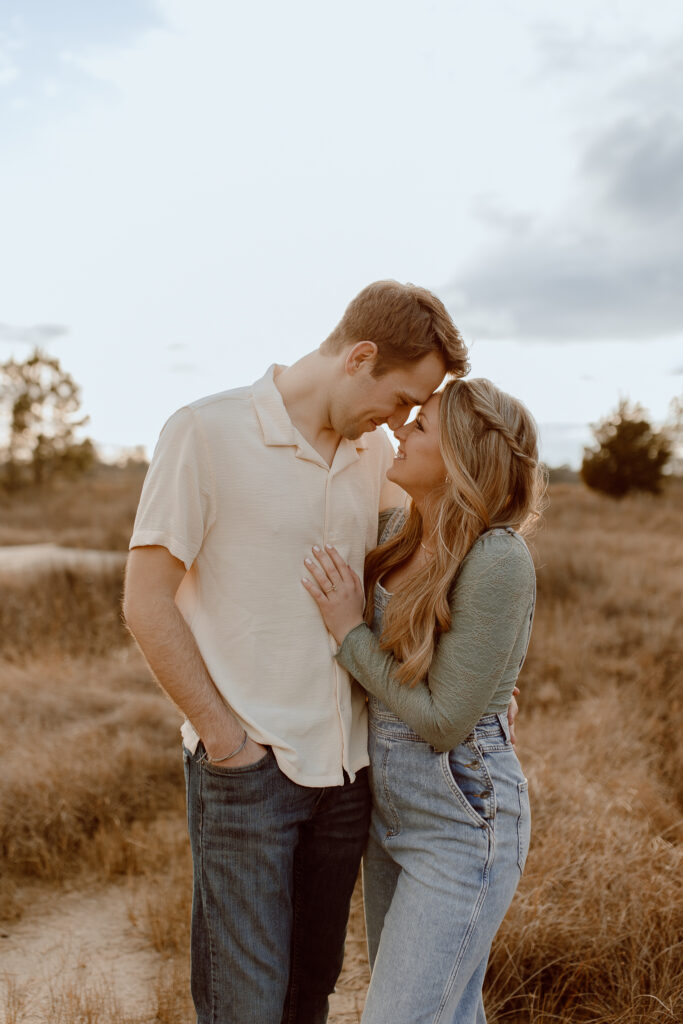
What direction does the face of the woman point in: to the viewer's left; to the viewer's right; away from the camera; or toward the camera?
to the viewer's left

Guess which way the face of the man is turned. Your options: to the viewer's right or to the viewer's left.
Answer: to the viewer's right

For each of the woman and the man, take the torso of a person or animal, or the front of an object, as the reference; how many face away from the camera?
0

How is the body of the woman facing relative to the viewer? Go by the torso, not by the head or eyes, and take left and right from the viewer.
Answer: facing the viewer and to the left of the viewer

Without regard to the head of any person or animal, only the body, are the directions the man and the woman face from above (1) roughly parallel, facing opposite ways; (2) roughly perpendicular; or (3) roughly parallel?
roughly perpendicular

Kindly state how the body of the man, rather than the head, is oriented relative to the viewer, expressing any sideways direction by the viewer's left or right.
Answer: facing the viewer and to the right of the viewer
